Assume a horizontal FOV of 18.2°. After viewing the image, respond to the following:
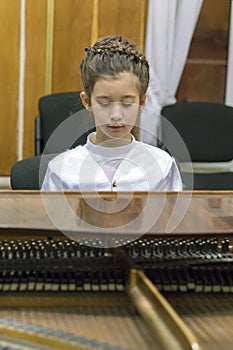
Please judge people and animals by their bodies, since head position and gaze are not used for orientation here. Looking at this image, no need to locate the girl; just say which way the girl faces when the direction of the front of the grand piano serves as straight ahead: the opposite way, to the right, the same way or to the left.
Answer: the opposite way

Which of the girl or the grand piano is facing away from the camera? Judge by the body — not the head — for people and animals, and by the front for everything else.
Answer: the grand piano

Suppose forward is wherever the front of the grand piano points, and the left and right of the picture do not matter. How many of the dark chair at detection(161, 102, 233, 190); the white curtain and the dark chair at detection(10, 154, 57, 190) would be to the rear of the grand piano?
0

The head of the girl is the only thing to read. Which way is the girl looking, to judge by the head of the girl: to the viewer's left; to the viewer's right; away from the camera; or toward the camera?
toward the camera

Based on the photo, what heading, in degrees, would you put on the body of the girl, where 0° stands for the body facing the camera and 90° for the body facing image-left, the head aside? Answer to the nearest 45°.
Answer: approximately 0°

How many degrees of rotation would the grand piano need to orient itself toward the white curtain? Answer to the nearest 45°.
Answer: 0° — it already faces it

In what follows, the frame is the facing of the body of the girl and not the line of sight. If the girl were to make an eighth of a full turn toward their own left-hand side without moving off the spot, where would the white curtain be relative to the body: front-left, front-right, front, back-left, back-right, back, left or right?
back-left

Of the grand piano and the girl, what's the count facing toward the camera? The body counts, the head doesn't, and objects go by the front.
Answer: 1

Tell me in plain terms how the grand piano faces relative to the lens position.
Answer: facing away from the viewer
